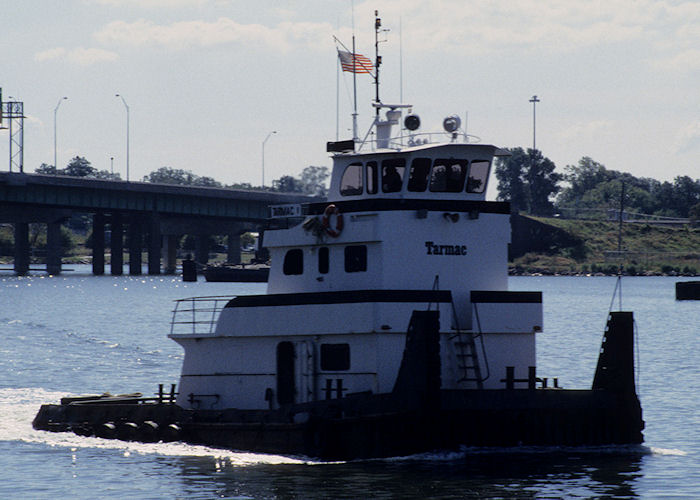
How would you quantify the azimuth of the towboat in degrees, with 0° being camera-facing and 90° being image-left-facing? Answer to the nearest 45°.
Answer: approximately 315°
